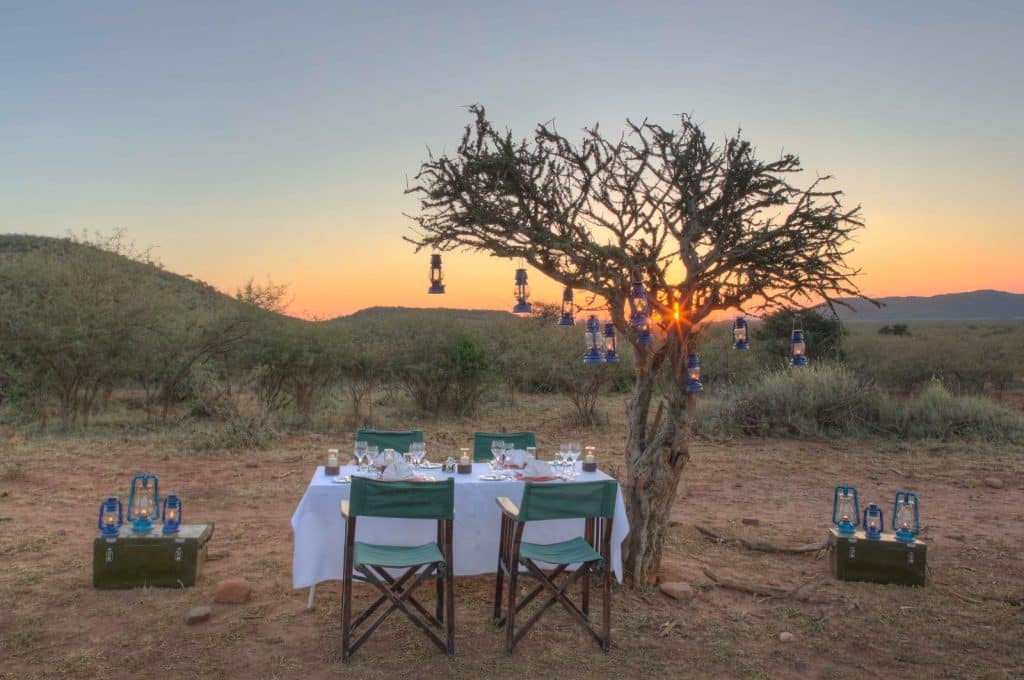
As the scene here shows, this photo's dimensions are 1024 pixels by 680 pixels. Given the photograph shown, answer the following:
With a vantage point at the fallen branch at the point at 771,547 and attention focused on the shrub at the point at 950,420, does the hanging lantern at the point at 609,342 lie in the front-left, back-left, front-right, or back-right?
back-left

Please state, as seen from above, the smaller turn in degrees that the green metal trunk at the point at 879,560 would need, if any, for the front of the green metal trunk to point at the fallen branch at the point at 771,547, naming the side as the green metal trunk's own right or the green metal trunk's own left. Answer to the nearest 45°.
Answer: approximately 135° to the green metal trunk's own right

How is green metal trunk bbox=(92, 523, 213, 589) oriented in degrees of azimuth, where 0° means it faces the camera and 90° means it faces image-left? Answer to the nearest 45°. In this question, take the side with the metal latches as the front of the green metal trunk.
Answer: approximately 0°

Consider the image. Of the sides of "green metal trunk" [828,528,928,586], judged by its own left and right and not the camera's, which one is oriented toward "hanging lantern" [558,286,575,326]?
right

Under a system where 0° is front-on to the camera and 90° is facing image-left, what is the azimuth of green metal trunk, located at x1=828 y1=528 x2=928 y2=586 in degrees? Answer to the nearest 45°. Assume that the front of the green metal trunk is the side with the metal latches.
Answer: approximately 0°

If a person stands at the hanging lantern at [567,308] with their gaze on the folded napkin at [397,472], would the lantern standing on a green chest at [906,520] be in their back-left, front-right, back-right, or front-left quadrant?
back-left

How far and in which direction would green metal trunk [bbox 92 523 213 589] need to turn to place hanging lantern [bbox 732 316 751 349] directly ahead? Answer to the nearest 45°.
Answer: approximately 90° to its left

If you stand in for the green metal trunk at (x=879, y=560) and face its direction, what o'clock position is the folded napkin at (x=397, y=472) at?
The folded napkin is roughly at 2 o'clock from the green metal trunk.

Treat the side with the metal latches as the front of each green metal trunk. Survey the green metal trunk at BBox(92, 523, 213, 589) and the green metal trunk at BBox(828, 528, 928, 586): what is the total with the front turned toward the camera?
2

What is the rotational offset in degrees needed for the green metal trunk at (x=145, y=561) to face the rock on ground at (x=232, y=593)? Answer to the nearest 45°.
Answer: approximately 45° to its left
